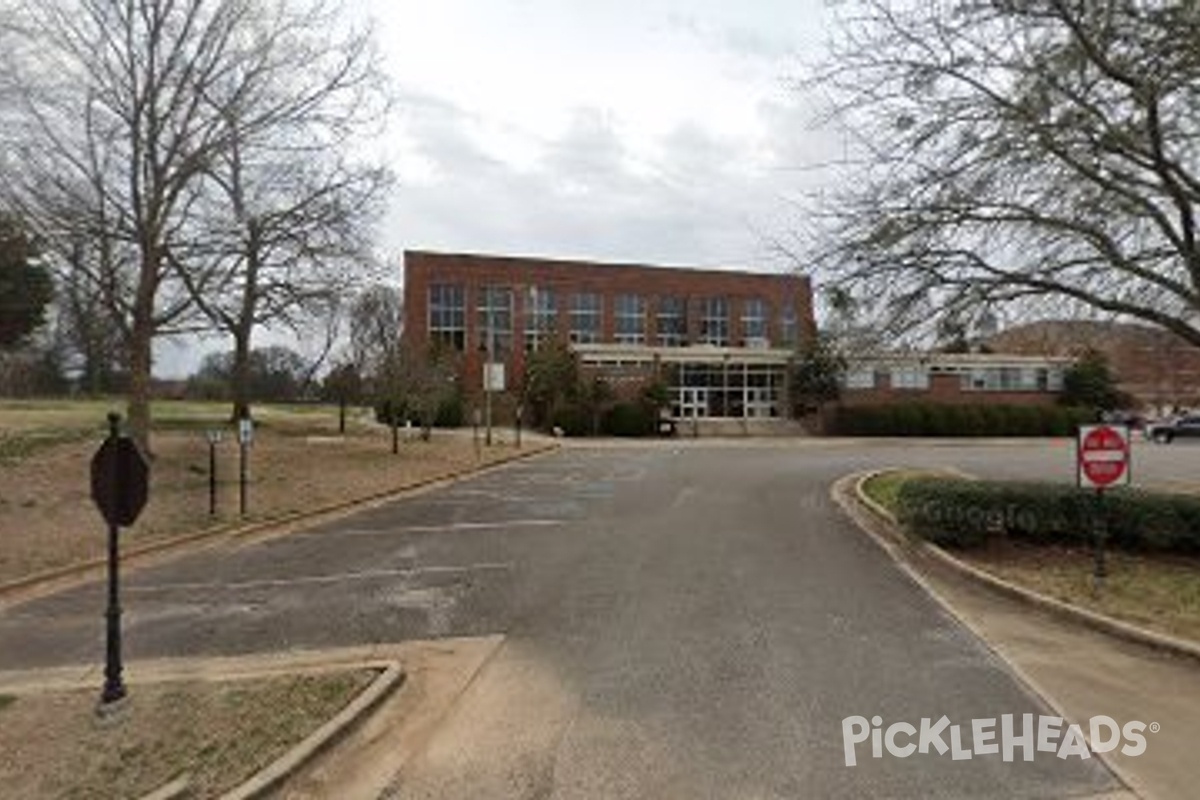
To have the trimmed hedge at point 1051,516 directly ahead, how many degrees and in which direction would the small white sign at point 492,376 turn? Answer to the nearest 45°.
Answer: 0° — it already faces it

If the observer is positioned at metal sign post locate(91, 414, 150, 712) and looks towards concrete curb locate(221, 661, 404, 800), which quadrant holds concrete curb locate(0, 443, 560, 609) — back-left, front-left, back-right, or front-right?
back-left

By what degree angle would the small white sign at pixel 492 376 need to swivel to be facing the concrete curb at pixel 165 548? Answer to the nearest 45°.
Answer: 0° — it already faces it

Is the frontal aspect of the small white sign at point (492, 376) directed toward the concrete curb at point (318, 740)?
yes

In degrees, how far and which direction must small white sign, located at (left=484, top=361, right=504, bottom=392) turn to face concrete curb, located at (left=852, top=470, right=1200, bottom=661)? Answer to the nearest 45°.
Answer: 0° — it already faces it

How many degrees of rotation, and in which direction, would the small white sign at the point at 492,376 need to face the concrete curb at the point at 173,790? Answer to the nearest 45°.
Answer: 0° — it already faces it

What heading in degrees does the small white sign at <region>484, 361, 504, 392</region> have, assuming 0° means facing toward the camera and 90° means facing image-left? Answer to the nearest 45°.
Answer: approximately 0°
